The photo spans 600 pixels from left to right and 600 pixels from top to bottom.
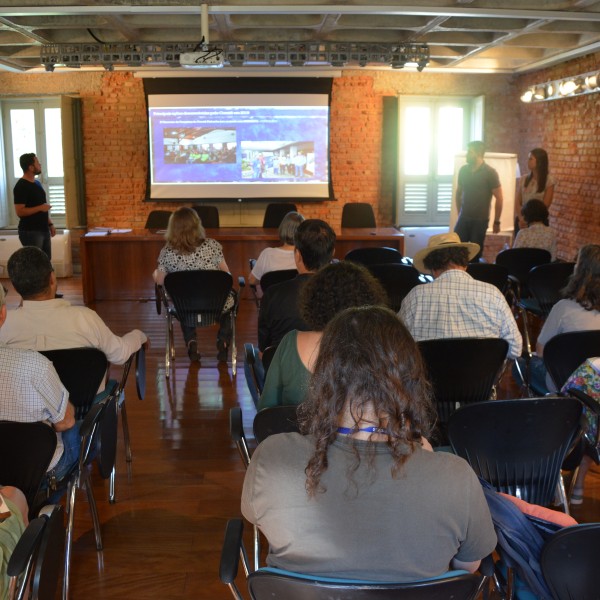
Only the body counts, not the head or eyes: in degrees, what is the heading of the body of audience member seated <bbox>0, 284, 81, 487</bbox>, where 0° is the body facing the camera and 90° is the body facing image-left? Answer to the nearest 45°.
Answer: approximately 180°

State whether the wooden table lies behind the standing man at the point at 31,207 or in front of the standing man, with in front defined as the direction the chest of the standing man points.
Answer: in front

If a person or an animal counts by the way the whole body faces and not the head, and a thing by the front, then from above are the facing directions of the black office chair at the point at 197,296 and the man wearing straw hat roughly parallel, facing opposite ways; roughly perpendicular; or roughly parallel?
roughly parallel

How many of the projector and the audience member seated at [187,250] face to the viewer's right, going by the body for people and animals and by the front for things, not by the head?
0

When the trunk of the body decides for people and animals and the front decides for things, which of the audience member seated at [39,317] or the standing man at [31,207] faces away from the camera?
the audience member seated

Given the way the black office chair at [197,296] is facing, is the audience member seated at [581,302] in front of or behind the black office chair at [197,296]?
behind

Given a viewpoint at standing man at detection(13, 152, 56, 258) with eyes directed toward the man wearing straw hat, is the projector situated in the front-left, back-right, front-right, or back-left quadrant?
front-left

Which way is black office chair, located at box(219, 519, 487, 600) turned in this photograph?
away from the camera

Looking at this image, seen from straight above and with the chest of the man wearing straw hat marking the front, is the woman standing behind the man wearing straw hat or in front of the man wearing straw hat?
in front

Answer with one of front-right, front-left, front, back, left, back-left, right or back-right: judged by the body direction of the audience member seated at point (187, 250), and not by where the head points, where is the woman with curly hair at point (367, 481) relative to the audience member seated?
back

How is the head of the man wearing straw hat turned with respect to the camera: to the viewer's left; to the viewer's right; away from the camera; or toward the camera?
away from the camera

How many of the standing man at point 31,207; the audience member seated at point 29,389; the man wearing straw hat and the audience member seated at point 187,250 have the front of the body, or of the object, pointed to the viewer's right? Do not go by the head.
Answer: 1

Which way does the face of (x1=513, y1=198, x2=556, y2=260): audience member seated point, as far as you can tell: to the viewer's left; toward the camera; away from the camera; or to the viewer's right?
away from the camera

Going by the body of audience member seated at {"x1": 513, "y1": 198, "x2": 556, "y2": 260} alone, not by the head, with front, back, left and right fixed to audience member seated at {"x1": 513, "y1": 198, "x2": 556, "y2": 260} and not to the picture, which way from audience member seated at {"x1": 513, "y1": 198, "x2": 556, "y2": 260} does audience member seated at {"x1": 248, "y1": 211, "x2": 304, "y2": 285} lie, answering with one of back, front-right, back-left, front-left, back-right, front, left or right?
back-left

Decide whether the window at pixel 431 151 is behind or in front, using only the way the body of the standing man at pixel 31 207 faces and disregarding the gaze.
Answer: in front

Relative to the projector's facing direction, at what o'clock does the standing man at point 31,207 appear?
The standing man is roughly at 10 o'clock from the projector.

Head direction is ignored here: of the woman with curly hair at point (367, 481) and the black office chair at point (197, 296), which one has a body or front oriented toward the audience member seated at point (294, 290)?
the woman with curly hair

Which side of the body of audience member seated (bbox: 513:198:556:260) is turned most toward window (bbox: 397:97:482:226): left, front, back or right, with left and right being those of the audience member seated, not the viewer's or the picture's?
front

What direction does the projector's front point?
away from the camera

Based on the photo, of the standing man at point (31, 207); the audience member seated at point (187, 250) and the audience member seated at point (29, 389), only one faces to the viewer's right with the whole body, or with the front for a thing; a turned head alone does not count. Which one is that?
the standing man

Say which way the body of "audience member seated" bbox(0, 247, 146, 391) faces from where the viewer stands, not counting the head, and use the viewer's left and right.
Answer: facing away from the viewer

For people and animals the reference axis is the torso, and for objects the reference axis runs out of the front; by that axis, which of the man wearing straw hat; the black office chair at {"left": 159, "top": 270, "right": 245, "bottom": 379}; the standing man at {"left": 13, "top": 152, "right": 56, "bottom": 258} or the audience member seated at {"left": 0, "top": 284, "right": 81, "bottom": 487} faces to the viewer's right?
the standing man
